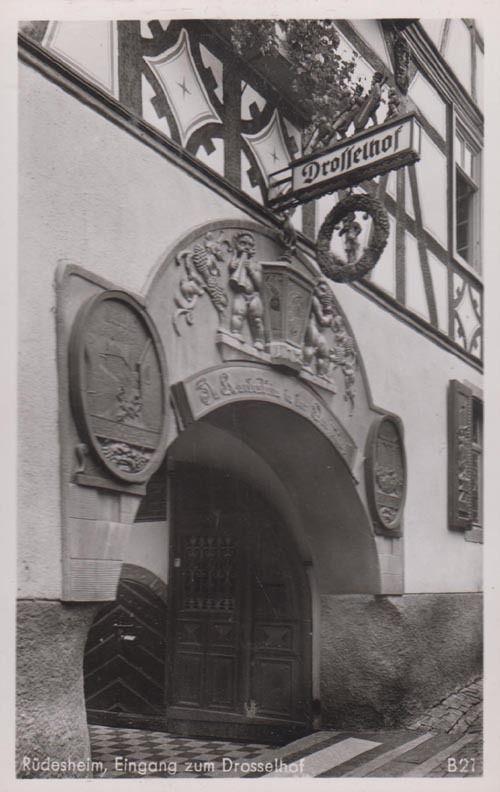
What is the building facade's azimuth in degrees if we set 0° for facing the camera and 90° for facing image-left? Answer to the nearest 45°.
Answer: approximately 315°
